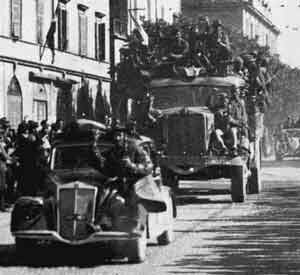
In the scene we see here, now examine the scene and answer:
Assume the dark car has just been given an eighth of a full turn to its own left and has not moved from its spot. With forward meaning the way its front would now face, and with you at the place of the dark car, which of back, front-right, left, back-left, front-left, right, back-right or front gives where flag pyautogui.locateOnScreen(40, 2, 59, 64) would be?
back-left

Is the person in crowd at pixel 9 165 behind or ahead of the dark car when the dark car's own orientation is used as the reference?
behind

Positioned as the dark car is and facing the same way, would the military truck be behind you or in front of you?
behind

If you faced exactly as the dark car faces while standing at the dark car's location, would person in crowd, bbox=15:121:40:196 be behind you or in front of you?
behind

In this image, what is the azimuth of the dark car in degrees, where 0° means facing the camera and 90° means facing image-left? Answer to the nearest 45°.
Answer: approximately 0°
